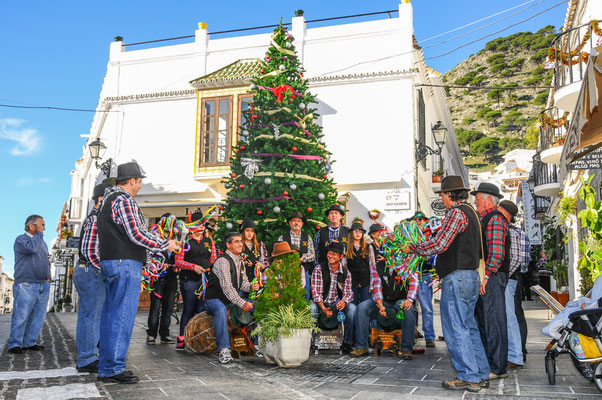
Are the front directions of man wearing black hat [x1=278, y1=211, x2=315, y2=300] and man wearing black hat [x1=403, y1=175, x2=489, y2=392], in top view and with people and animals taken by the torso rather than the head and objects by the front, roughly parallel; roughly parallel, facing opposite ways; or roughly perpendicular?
roughly perpendicular

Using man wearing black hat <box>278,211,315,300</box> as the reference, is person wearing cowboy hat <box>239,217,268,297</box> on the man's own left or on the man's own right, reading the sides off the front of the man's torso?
on the man's own right

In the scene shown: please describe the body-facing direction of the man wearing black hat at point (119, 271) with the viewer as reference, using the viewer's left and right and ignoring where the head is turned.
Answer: facing to the right of the viewer

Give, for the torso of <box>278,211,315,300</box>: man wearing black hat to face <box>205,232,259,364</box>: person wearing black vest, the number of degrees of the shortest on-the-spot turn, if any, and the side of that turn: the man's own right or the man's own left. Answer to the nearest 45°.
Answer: approximately 45° to the man's own right

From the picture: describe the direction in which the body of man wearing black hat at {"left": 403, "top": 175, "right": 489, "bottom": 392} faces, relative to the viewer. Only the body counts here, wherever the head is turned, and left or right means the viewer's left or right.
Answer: facing to the left of the viewer

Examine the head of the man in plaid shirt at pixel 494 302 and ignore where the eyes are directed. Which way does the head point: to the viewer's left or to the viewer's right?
to the viewer's left

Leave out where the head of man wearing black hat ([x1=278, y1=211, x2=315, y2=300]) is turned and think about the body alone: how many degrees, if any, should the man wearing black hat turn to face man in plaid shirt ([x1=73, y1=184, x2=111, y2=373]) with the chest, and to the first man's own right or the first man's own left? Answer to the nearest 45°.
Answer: approximately 45° to the first man's own right

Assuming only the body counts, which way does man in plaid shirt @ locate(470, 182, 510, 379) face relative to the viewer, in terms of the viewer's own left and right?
facing to the left of the viewer

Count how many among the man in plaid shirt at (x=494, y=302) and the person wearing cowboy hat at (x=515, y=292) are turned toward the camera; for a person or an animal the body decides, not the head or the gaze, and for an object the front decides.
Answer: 0

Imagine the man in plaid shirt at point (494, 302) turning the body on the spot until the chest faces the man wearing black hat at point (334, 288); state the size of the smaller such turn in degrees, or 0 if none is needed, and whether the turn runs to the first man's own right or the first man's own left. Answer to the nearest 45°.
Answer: approximately 45° to the first man's own right
